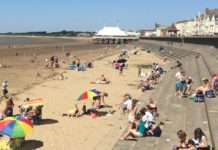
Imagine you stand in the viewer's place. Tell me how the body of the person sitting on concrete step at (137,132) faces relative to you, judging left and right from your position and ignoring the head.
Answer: facing to the left of the viewer

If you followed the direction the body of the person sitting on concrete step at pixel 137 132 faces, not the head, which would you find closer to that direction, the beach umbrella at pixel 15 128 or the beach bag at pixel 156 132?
the beach umbrella

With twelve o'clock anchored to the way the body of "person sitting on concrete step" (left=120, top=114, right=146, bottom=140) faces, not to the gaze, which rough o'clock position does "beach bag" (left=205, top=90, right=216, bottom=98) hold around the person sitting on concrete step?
The beach bag is roughly at 4 o'clock from the person sitting on concrete step.

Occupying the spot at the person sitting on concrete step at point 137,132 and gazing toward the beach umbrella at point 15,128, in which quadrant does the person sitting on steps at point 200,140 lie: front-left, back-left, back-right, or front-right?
back-left

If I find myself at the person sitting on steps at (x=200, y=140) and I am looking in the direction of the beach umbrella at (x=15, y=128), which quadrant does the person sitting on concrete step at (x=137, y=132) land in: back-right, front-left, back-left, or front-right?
front-right

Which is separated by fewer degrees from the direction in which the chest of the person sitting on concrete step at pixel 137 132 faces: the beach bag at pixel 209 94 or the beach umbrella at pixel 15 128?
the beach umbrella

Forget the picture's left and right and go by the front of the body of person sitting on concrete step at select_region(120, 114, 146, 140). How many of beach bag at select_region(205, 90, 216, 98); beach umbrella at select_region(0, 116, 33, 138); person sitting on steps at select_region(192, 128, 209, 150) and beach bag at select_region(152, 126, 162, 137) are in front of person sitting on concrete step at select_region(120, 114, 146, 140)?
1

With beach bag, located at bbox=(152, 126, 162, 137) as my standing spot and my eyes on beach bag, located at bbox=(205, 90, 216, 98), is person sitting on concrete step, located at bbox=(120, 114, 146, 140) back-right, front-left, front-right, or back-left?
back-left

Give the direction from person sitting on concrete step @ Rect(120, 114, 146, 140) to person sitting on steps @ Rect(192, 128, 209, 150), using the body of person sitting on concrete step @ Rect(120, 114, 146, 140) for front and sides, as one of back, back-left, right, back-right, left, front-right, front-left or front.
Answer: back-left

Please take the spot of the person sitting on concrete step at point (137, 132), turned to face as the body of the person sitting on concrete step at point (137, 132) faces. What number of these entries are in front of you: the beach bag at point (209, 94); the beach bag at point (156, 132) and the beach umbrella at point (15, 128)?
1

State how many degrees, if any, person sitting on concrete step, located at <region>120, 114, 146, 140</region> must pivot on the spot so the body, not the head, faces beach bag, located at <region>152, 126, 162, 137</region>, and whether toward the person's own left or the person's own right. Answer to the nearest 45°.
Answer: approximately 180°

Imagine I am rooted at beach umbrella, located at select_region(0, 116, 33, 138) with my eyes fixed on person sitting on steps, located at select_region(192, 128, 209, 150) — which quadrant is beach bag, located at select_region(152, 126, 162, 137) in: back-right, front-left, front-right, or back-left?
front-left

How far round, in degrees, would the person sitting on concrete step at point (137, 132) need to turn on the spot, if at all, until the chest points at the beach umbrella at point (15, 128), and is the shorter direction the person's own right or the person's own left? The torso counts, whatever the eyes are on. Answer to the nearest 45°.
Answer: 0° — they already face it

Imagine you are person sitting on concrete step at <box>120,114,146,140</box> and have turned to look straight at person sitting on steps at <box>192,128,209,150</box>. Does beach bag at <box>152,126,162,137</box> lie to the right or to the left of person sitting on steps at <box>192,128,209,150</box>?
left
